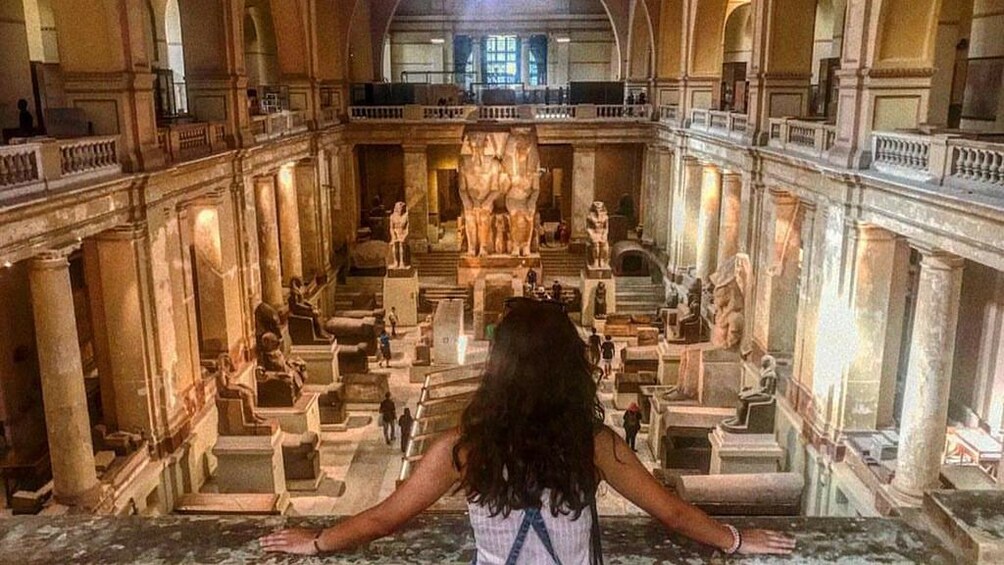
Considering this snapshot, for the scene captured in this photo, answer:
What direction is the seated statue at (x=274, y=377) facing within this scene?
to the viewer's right

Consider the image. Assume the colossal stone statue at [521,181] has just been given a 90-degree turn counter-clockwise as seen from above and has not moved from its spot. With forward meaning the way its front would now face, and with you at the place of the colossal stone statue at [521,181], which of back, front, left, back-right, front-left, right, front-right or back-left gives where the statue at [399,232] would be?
back

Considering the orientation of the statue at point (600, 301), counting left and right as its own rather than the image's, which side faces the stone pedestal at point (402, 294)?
right

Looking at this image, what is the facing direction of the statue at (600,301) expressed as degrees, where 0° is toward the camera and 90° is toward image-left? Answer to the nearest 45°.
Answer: approximately 0°

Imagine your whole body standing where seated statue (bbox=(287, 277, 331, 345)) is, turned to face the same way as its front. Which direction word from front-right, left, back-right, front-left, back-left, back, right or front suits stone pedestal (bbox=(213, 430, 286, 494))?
right

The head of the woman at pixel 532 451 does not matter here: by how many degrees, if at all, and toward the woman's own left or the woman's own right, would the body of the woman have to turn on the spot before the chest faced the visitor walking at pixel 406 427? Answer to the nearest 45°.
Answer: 0° — they already face them

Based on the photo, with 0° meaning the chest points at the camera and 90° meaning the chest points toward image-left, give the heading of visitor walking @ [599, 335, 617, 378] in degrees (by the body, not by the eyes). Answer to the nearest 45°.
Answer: approximately 180°

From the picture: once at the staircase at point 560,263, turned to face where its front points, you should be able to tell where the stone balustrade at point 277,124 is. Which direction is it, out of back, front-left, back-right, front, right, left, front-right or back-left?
front-right

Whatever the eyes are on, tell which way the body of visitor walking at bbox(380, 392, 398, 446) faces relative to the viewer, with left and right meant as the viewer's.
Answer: facing away from the viewer

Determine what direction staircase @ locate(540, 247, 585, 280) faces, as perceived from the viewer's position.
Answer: facing the viewer

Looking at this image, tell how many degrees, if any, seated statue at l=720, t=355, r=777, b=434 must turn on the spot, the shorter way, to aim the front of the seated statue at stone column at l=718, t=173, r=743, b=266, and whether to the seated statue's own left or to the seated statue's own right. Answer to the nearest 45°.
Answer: approximately 90° to the seated statue's own right

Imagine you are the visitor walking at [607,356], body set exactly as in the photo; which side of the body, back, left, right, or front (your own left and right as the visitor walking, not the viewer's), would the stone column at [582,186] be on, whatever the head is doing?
front

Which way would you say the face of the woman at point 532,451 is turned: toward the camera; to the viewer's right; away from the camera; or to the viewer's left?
away from the camera

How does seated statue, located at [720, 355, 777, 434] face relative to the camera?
to the viewer's left

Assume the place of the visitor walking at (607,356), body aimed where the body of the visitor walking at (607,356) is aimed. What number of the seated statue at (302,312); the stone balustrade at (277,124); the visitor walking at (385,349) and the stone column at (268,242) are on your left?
4

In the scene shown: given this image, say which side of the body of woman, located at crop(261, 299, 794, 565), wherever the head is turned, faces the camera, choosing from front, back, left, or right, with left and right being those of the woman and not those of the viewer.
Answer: back
